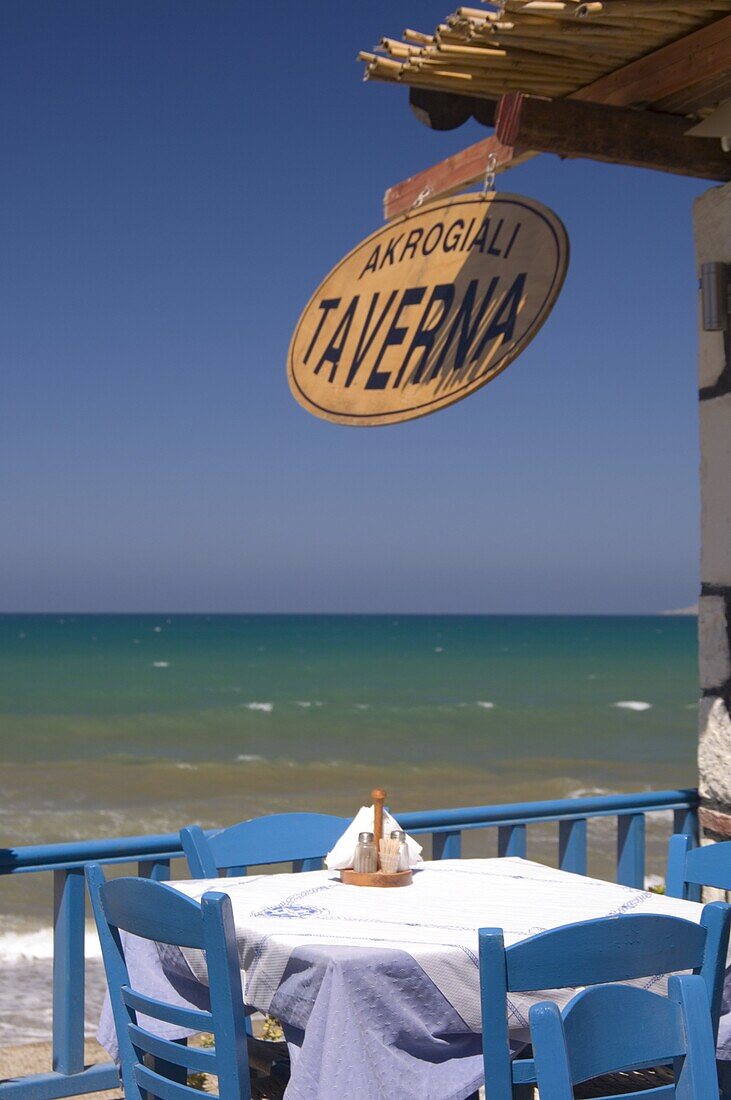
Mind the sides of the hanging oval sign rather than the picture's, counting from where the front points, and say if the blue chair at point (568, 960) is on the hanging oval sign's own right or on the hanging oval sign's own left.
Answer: on the hanging oval sign's own left

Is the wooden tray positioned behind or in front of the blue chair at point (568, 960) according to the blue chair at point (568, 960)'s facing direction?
in front

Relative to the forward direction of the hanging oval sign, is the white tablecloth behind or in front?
in front

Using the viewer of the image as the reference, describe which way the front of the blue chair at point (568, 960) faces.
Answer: facing away from the viewer and to the left of the viewer

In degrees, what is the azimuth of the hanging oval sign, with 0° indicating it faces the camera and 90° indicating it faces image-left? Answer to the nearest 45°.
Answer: approximately 45°

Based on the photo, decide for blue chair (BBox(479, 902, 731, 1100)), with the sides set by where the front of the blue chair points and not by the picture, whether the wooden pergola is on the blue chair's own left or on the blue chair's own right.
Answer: on the blue chair's own right

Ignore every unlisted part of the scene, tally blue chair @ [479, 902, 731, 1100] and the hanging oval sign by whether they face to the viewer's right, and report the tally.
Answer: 0

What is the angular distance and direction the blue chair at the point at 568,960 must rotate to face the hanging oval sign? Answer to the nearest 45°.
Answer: approximately 45° to its right

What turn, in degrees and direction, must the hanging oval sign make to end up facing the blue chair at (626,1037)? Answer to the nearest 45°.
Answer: approximately 45° to its left
